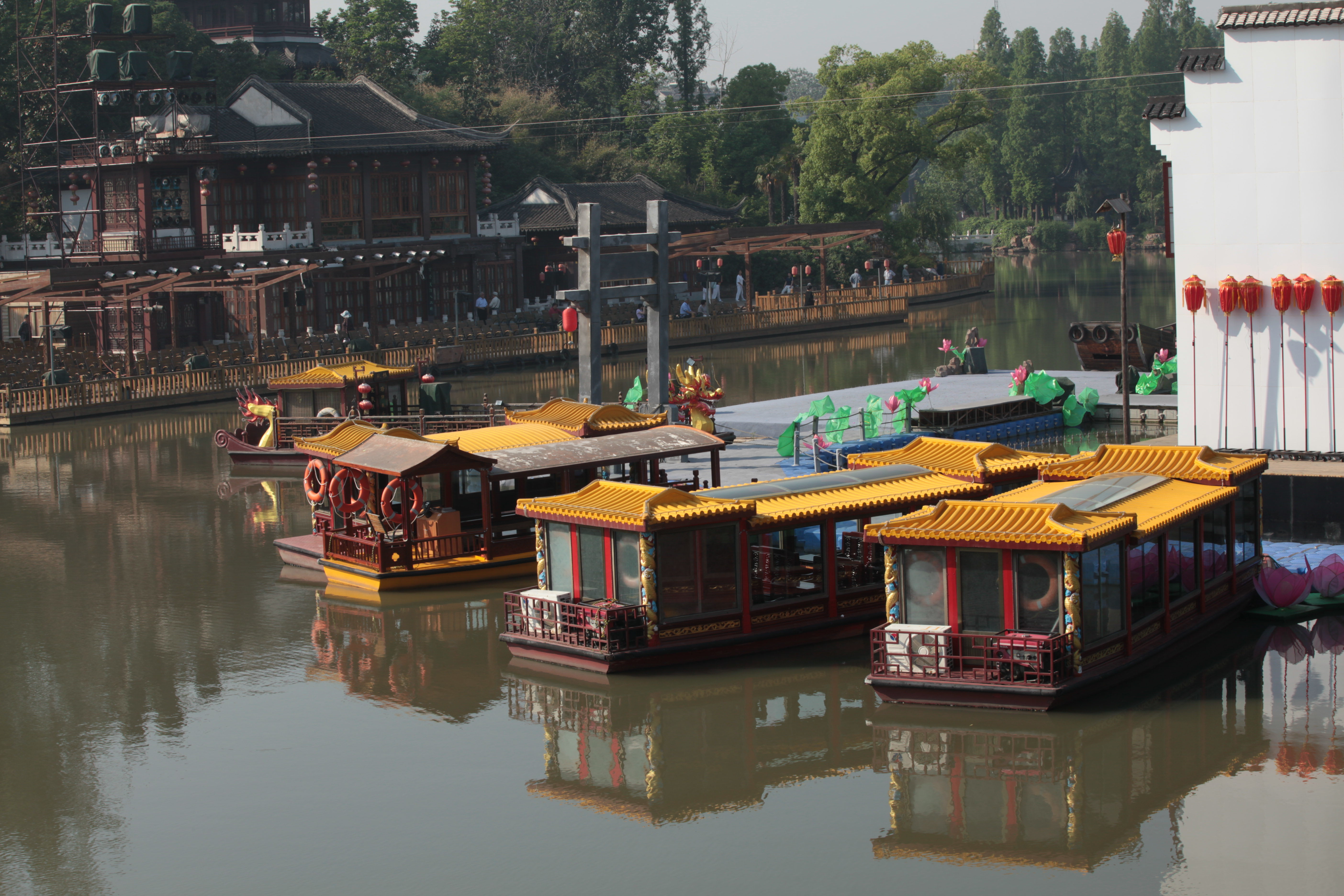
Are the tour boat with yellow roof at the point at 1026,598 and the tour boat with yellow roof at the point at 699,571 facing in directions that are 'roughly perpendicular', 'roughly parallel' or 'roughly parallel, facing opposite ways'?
roughly parallel

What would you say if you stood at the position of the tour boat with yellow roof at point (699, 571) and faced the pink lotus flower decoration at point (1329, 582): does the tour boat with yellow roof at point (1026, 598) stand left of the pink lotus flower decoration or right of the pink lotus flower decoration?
right
